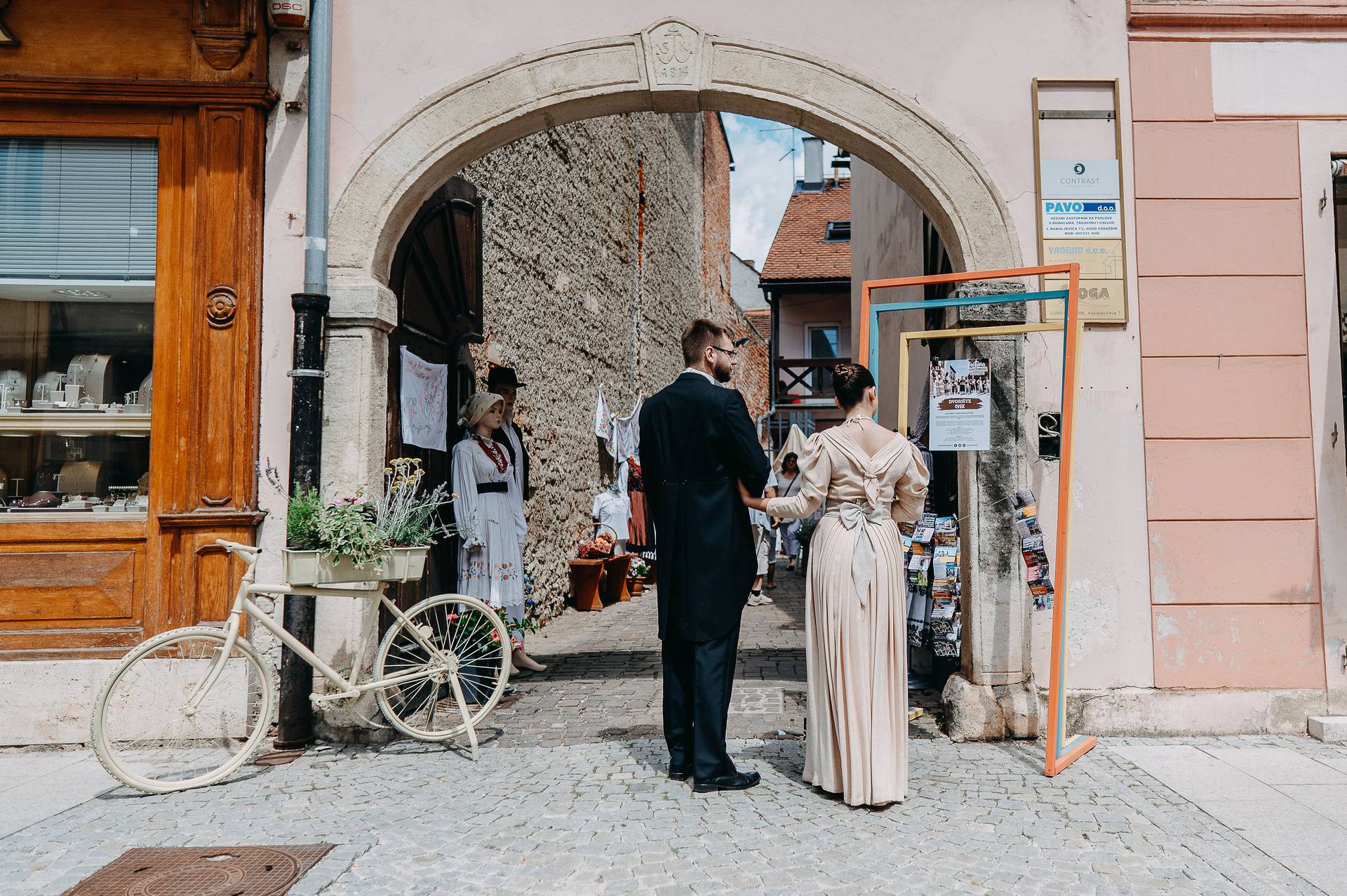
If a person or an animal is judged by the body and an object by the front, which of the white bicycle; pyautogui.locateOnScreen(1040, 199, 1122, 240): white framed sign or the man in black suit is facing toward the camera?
the white framed sign

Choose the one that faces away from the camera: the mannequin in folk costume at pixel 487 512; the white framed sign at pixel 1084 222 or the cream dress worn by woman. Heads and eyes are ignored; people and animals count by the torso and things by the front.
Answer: the cream dress worn by woman

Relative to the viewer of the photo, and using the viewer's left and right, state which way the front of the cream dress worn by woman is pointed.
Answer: facing away from the viewer

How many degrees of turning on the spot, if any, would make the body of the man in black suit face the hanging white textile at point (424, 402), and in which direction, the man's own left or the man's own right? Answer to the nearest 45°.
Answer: approximately 90° to the man's own left

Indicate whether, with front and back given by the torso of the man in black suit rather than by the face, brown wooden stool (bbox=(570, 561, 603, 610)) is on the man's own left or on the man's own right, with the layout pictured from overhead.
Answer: on the man's own left

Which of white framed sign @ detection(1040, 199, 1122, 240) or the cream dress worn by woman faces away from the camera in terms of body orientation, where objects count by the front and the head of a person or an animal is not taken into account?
the cream dress worn by woman

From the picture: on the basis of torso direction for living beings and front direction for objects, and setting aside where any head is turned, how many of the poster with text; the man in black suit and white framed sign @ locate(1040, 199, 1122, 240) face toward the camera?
2

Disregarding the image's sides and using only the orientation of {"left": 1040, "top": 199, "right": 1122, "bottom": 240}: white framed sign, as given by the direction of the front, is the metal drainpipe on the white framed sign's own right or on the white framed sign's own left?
on the white framed sign's own right

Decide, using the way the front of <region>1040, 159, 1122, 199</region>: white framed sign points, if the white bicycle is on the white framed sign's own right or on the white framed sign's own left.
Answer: on the white framed sign's own right

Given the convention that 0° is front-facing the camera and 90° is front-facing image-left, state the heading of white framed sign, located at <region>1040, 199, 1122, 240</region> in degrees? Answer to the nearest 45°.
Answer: approximately 0°

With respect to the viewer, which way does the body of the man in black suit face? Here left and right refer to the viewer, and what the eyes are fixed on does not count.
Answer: facing away from the viewer and to the right of the viewer

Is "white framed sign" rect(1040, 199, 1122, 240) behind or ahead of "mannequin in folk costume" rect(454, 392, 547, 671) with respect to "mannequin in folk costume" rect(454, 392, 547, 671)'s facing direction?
ahead
